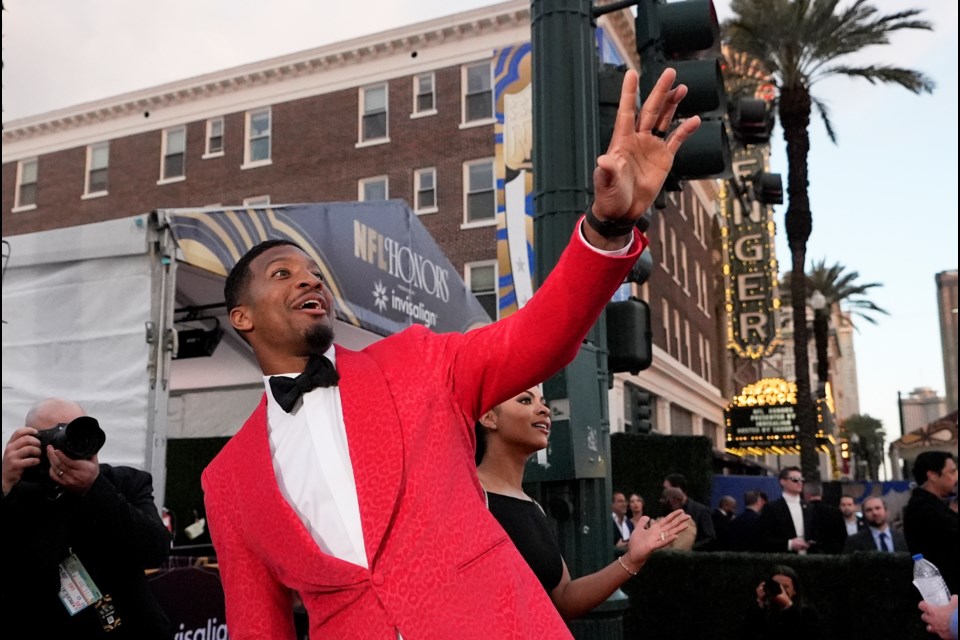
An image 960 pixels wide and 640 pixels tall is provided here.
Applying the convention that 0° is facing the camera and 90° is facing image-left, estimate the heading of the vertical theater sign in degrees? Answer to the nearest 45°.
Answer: approximately 0°

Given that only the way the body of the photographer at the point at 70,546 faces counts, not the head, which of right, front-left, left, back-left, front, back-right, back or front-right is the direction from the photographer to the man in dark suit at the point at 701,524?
left

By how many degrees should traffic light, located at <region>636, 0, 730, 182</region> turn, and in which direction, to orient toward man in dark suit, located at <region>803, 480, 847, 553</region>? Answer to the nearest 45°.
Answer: approximately 90° to its left

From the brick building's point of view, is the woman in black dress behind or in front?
in front
